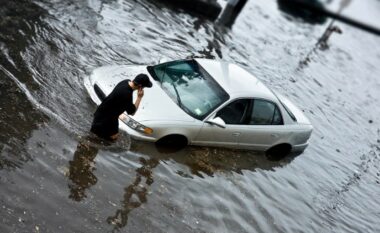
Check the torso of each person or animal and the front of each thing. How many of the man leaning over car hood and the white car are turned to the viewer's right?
1

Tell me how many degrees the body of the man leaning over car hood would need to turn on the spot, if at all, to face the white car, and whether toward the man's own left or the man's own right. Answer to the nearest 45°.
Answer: approximately 45° to the man's own left

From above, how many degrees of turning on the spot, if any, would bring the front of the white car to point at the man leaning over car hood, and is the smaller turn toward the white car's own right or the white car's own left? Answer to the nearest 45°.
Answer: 0° — it already faces them

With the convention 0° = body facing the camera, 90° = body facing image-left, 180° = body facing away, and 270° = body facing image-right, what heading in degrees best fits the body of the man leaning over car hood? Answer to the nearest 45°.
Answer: approximately 270°
